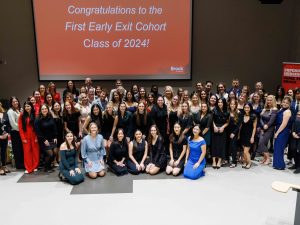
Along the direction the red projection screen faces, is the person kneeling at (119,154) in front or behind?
in front

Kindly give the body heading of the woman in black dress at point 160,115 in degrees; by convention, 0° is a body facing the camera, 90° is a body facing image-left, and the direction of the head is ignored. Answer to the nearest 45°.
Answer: approximately 0°

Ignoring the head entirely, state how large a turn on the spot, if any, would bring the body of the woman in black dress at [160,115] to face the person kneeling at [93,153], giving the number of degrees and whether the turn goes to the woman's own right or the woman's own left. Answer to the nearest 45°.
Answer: approximately 45° to the woman's own right

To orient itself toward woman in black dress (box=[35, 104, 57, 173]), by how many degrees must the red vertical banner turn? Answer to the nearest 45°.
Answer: approximately 45° to its right

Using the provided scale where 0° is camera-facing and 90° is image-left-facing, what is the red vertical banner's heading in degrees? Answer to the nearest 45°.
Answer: approximately 0°

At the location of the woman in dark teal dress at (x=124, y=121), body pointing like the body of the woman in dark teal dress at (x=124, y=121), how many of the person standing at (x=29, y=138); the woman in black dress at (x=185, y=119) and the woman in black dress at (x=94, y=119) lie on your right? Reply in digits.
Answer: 2

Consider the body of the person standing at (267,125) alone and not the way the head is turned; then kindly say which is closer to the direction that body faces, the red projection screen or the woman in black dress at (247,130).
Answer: the woman in black dress

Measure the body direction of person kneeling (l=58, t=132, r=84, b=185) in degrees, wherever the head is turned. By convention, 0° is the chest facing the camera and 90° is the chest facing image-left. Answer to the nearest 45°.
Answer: approximately 315°

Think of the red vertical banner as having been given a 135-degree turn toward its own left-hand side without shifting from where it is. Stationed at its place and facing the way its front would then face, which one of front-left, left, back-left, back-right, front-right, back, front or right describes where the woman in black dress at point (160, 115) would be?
back
